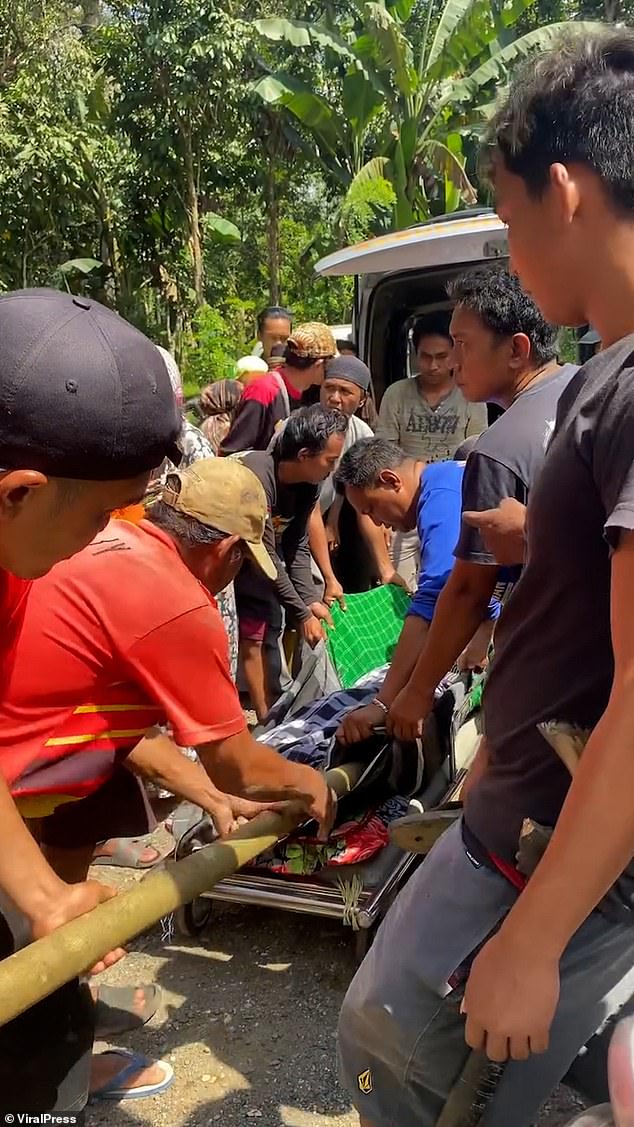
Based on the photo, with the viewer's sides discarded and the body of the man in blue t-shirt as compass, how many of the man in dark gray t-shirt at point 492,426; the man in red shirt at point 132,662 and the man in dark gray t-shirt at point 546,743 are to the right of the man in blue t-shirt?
0

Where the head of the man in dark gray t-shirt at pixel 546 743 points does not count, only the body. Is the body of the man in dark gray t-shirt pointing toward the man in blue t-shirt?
no

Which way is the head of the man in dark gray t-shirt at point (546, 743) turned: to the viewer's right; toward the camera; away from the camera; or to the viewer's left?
to the viewer's left

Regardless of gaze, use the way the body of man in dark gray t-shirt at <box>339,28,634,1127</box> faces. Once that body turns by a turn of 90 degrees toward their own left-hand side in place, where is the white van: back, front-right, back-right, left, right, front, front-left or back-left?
back

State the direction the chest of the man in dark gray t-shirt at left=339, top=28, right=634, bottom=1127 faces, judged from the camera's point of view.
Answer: to the viewer's left

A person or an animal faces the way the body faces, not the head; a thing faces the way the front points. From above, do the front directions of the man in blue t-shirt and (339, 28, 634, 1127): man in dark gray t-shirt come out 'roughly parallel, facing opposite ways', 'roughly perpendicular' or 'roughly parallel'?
roughly parallel

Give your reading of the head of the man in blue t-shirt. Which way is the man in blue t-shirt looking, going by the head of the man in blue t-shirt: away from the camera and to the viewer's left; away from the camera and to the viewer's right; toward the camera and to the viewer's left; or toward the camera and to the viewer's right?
toward the camera and to the viewer's left

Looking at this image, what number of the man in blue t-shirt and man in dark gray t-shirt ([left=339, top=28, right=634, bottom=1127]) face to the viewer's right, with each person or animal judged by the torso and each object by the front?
0

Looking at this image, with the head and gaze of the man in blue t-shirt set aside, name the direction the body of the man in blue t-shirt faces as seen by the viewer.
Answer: to the viewer's left
